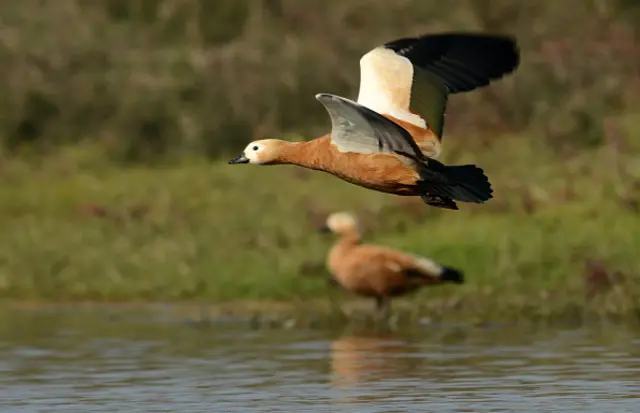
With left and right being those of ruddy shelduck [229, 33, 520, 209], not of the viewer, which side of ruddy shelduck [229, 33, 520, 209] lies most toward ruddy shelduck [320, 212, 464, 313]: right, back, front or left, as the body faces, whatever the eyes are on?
right

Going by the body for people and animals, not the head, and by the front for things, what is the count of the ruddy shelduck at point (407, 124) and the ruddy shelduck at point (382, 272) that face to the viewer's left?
2

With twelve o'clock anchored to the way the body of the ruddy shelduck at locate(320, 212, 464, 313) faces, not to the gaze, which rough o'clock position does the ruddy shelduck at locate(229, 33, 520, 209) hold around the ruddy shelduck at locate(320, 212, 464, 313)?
the ruddy shelduck at locate(229, 33, 520, 209) is roughly at 9 o'clock from the ruddy shelduck at locate(320, 212, 464, 313).

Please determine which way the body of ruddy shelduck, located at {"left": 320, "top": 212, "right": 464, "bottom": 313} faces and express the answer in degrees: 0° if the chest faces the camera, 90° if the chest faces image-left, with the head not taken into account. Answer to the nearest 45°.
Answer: approximately 90°

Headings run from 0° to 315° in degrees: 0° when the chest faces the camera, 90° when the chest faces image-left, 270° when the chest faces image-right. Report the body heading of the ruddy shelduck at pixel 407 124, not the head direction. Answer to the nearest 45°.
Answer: approximately 90°
